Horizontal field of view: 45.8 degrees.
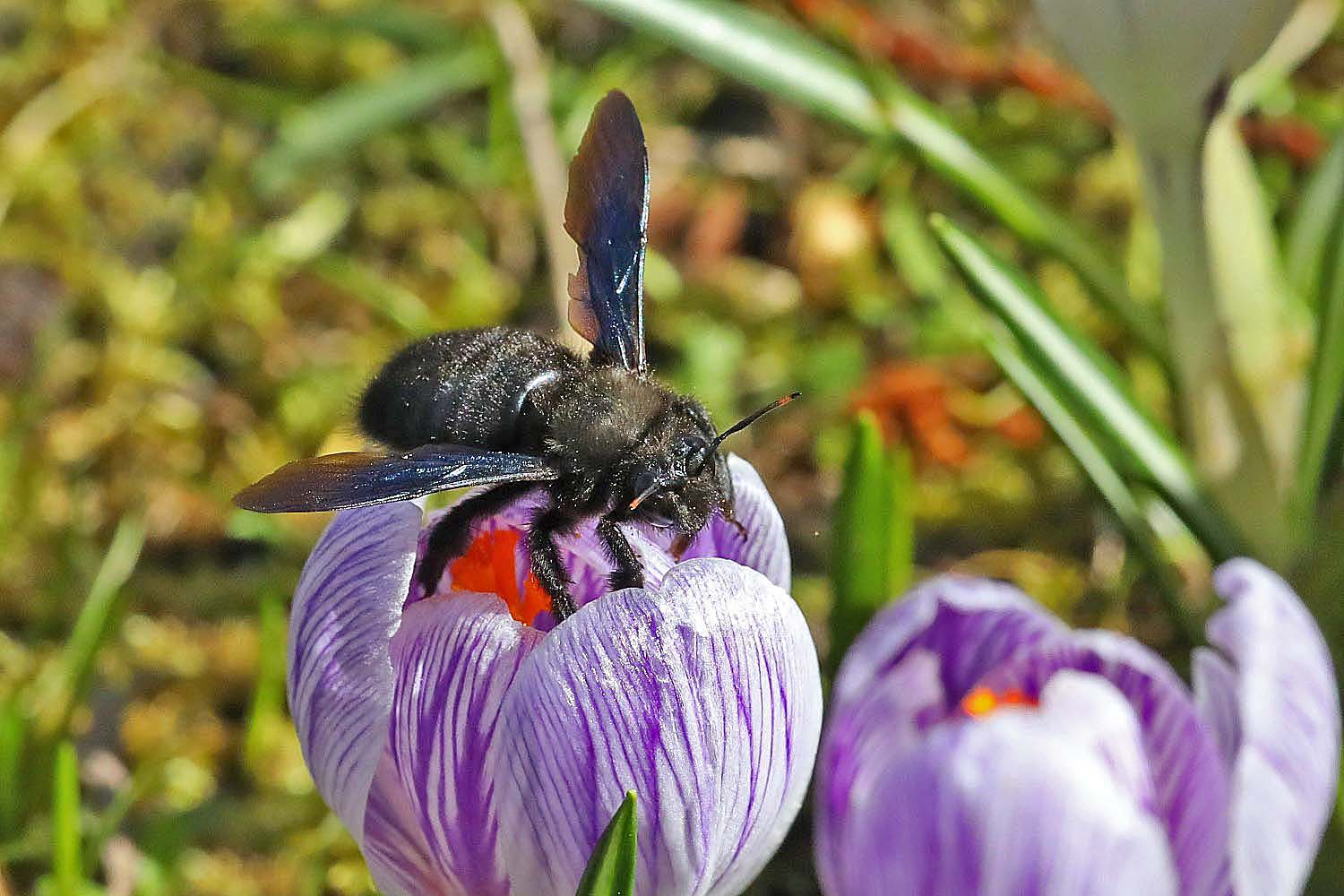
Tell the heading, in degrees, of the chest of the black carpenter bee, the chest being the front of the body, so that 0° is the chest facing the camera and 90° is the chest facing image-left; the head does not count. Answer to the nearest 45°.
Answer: approximately 315°

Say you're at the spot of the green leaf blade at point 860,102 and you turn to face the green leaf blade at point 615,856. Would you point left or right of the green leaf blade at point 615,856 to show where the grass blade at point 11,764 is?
right

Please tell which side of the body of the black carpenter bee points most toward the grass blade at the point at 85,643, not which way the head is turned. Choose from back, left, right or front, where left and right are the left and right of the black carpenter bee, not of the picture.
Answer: back

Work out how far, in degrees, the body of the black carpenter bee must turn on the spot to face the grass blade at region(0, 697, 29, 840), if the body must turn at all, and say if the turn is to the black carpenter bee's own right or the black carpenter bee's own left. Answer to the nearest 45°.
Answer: approximately 180°

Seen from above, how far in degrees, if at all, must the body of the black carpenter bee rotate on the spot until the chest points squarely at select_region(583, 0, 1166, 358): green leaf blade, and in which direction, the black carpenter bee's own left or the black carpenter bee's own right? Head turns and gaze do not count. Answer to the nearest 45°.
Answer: approximately 90° to the black carpenter bee's own left
